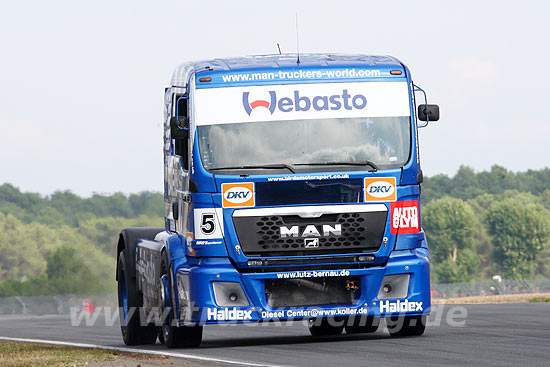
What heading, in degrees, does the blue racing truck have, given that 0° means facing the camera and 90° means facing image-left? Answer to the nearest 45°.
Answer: approximately 0°
